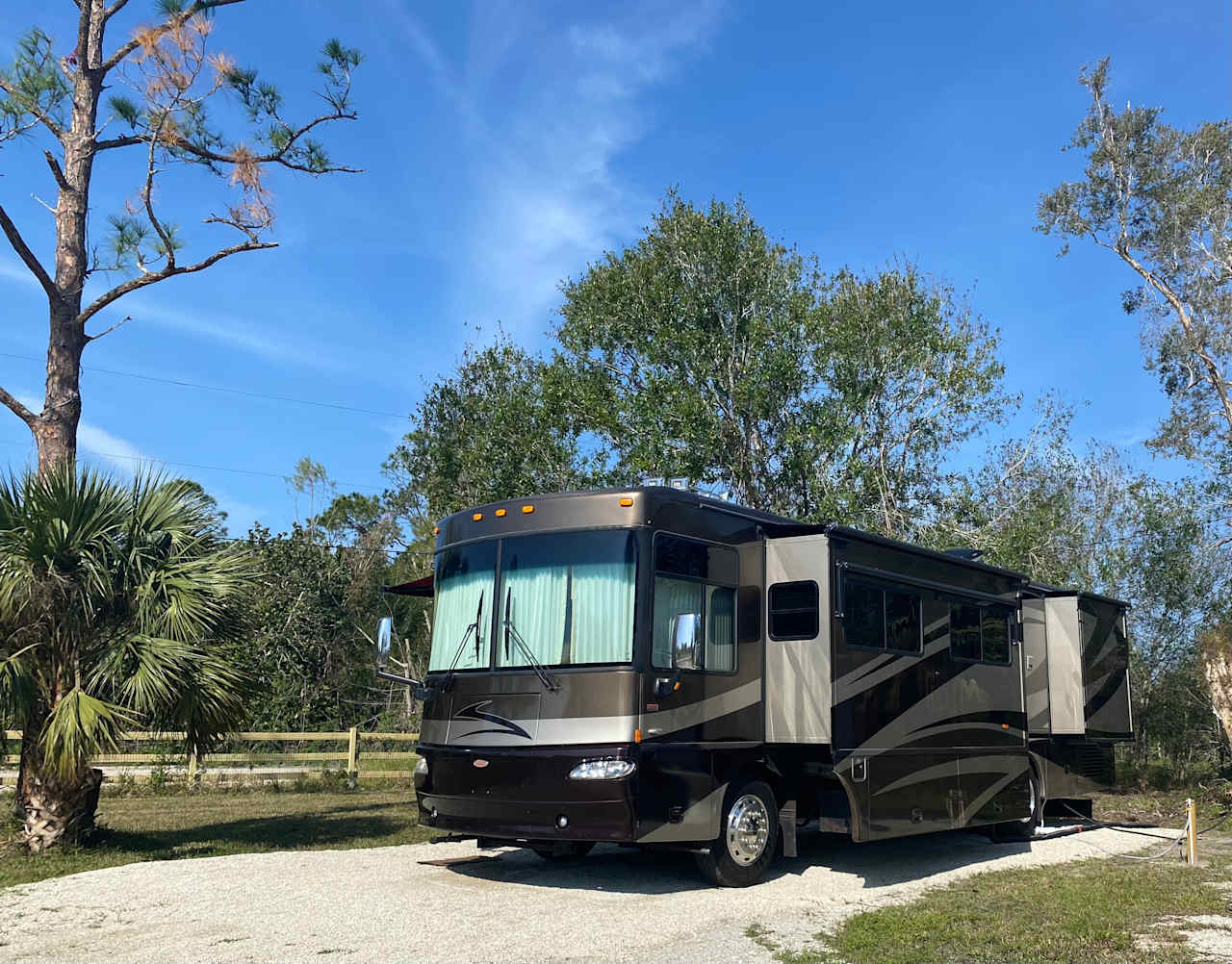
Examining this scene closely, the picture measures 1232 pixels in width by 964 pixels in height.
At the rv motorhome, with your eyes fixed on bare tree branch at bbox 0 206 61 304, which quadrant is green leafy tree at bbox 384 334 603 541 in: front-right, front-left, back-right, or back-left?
front-right

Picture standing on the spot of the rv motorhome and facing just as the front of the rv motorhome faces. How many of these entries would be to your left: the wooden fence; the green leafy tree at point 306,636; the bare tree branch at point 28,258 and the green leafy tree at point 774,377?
0

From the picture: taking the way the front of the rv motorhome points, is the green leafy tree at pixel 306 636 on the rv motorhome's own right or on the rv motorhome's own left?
on the rv motorhome's own right

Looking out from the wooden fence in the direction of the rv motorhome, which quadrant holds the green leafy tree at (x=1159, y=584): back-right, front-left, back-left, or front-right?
front-left

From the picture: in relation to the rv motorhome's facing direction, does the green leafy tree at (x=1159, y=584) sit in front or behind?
behind

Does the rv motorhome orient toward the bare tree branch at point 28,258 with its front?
no

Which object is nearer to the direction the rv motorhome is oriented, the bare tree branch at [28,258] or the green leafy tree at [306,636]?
the bare tree branch

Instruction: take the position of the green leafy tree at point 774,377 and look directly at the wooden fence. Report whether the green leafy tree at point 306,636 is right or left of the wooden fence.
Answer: right

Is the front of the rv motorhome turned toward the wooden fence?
no

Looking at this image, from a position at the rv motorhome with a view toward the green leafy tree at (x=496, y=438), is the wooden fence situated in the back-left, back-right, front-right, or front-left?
front-left

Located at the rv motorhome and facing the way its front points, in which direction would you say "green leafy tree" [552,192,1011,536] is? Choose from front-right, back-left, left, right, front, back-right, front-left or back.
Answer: back-right

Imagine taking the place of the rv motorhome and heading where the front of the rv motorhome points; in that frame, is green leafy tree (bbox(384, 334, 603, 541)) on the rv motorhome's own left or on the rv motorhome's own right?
on the rv motorhome's own right

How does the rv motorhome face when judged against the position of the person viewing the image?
facing the viewer and to the left of the viewer

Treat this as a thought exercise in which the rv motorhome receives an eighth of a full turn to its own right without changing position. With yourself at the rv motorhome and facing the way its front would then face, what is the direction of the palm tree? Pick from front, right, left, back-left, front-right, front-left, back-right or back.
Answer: front
